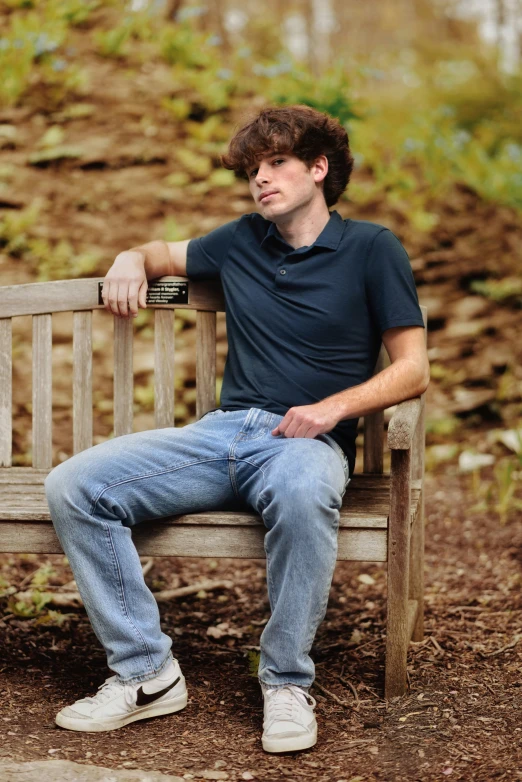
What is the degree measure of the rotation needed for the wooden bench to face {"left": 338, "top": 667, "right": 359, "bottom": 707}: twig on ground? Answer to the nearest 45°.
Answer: approximately 45° to its left

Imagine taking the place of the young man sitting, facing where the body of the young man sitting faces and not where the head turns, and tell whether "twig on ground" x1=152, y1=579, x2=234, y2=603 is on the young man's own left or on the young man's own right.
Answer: on the young man's own right

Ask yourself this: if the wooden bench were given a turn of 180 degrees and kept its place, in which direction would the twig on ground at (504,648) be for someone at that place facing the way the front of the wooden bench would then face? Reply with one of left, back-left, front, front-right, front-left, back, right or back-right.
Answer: right

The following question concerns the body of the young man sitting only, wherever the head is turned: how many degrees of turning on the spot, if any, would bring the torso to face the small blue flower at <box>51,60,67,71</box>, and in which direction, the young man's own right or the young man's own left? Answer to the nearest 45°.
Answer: approximately 135° to the young man's own right

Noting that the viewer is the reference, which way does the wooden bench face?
facing the viewer

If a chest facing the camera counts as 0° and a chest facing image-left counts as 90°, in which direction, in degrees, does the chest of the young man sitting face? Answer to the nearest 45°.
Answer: approximately 45°
